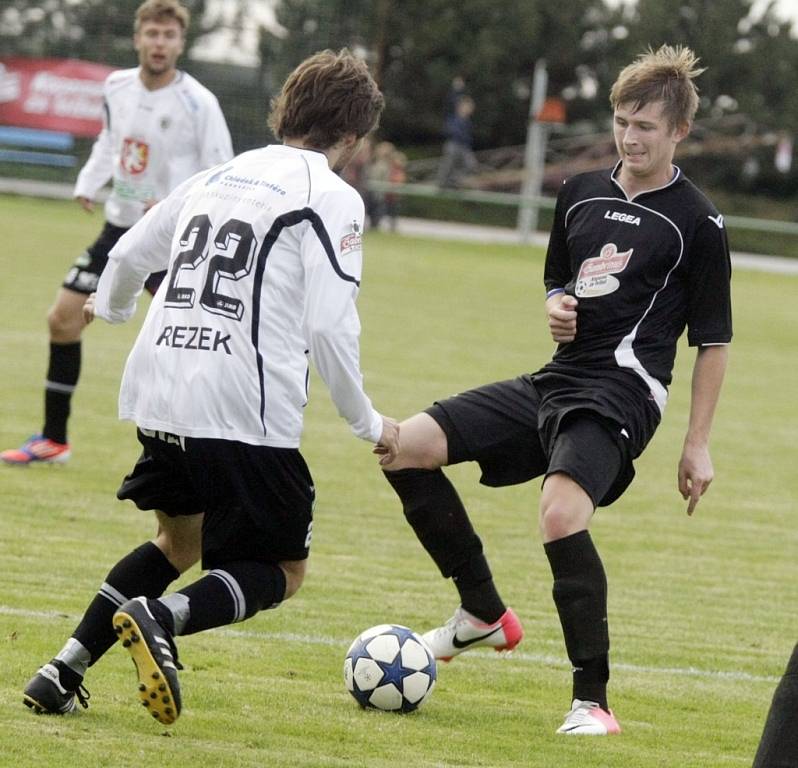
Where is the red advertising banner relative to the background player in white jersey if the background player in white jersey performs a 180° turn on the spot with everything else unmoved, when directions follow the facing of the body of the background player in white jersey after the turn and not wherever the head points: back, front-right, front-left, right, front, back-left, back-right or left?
front

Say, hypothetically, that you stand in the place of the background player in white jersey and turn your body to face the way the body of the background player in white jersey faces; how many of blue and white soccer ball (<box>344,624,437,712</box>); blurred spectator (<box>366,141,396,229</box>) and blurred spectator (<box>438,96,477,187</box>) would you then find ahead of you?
1

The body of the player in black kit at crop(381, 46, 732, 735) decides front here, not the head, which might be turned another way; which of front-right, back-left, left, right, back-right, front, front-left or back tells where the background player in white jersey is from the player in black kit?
right

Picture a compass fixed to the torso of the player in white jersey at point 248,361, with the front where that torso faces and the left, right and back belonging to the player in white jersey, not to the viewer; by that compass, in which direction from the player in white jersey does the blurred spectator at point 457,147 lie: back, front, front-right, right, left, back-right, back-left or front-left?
front-left

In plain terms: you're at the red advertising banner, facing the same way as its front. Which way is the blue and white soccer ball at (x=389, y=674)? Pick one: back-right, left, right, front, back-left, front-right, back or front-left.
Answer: front

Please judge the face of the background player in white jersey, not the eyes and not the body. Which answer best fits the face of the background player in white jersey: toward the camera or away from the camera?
toward the camera

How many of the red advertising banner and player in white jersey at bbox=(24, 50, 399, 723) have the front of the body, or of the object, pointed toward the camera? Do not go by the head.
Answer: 1

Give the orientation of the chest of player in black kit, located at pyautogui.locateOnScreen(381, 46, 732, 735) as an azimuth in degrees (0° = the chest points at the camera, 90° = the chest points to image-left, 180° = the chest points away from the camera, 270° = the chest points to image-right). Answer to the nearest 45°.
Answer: approximately 45°

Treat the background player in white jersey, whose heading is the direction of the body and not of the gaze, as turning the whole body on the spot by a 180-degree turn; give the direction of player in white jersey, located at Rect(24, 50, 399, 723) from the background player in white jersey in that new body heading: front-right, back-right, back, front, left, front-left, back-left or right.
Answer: back

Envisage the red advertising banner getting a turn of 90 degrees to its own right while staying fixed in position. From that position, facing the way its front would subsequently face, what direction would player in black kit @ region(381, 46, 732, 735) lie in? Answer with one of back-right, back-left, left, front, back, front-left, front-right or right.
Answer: left

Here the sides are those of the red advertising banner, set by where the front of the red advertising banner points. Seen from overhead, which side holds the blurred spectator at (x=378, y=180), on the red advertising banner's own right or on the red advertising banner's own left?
on the red advertising banner's own left

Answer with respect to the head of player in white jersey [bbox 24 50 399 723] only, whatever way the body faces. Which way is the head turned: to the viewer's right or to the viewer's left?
to the viewer's right

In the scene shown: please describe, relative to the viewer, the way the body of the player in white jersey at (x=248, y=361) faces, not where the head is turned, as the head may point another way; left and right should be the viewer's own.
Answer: facing away from the viewer and to the right of the viewer

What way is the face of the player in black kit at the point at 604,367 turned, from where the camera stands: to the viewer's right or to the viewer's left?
to the viewer's left

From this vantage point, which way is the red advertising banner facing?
toward the camera

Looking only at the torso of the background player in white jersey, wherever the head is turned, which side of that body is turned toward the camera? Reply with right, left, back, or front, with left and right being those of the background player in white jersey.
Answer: front

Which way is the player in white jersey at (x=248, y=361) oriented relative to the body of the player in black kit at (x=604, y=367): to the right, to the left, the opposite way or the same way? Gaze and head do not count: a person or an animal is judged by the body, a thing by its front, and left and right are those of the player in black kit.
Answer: the opposite way

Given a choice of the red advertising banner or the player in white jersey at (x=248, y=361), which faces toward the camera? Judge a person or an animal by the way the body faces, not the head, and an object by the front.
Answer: the red advertising banner
